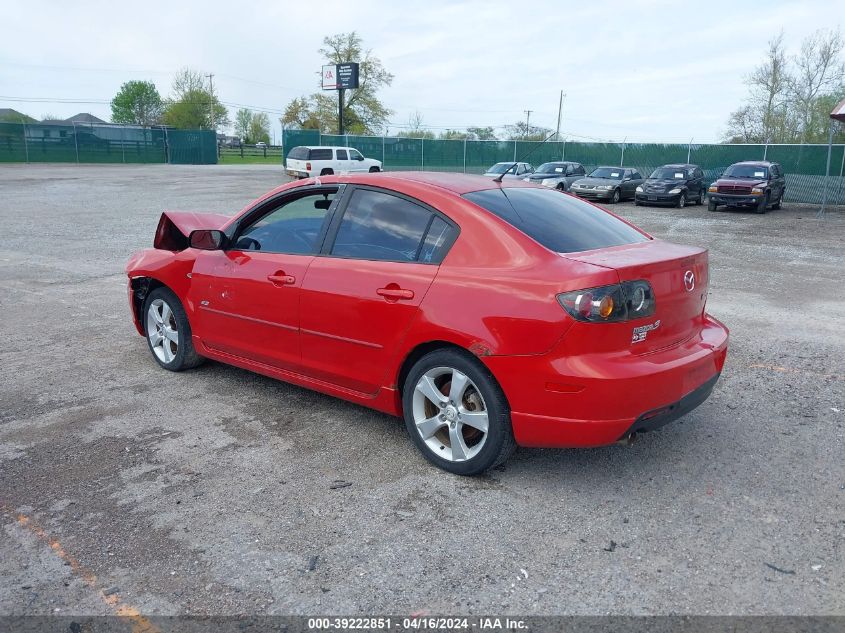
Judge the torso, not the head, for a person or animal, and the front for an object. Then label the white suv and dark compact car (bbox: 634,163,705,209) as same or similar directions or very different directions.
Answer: very different directions

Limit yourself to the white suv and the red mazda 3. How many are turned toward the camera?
0

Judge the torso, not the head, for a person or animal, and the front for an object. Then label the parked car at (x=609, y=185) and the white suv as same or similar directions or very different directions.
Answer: very different directions

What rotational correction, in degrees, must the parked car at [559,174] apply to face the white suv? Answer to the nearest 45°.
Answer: approximately 45° to its right

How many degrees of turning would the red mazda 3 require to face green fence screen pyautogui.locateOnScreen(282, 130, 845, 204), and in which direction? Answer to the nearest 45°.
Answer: approximately 45° to its right

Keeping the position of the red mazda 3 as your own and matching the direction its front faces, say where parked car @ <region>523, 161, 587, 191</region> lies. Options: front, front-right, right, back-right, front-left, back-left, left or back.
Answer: front-right

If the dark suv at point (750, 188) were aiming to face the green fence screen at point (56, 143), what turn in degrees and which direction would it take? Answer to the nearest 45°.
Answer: approximately 45° to its right

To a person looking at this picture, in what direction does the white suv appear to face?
facing away from the viewer and to the right of the viewer

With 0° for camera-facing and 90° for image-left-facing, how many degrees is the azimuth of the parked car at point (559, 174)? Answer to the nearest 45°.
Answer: approximately 45°

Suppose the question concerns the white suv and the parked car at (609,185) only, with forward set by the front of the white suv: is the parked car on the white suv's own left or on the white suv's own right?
on the white suv's own right

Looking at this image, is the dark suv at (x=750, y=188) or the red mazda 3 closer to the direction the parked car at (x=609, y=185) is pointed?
the red mazda 3

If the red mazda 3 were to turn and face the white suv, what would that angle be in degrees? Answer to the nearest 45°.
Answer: approximately 45° to its right
